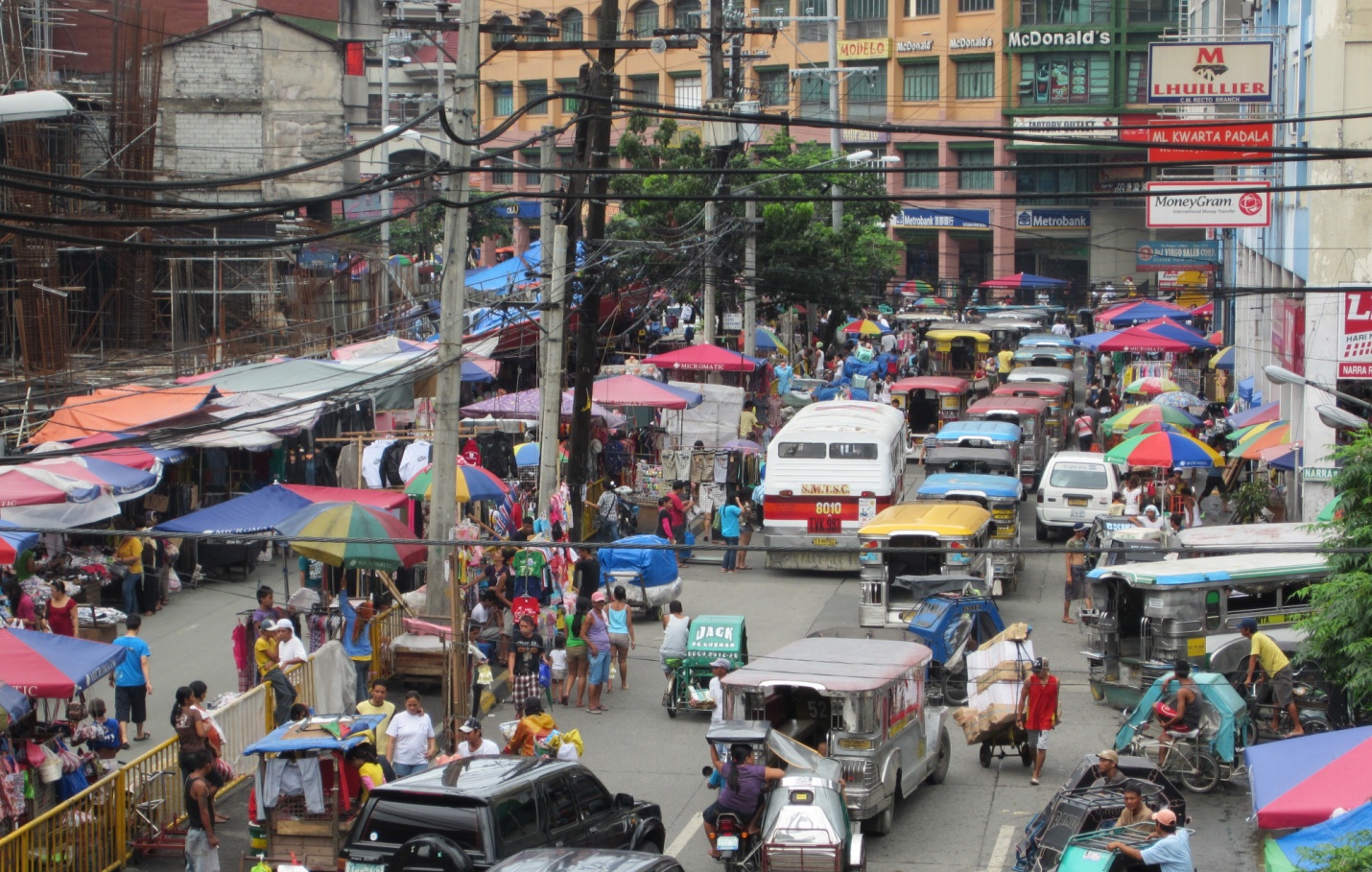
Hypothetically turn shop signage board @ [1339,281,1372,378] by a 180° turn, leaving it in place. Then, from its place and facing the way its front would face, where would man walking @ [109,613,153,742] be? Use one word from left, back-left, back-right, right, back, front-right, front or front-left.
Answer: back-left

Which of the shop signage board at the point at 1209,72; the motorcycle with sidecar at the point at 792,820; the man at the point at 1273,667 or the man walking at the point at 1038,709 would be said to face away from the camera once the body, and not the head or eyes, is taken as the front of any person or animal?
the motorcycle with sidecar

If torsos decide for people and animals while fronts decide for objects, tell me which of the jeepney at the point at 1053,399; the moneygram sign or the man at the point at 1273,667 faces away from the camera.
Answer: the jeepney

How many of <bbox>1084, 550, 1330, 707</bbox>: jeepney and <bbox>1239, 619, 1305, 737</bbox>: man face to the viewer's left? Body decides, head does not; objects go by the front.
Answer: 1

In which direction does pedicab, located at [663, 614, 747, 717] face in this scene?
away from the camera

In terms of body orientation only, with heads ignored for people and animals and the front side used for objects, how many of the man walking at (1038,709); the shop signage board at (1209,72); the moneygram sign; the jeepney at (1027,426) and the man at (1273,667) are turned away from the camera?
1

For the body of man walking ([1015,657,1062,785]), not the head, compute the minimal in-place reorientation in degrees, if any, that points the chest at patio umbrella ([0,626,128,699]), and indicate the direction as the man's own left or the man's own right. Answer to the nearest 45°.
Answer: approximately 45° to the man's own right

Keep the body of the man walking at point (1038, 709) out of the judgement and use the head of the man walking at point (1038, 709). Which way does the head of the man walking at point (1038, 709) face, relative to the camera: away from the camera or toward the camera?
toward the camera

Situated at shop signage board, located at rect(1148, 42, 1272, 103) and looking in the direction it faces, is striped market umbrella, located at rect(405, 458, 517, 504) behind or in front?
in front

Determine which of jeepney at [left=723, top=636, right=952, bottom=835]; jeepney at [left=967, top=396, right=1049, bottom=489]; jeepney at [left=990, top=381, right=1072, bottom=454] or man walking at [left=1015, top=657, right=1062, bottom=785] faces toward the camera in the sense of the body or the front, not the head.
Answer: the man walking

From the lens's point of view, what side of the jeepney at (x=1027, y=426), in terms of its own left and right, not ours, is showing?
back

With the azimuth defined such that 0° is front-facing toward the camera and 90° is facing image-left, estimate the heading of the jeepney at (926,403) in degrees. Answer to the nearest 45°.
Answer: approximately 180°

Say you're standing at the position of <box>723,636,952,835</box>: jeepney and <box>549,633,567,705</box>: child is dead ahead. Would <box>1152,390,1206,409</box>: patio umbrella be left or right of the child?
right
